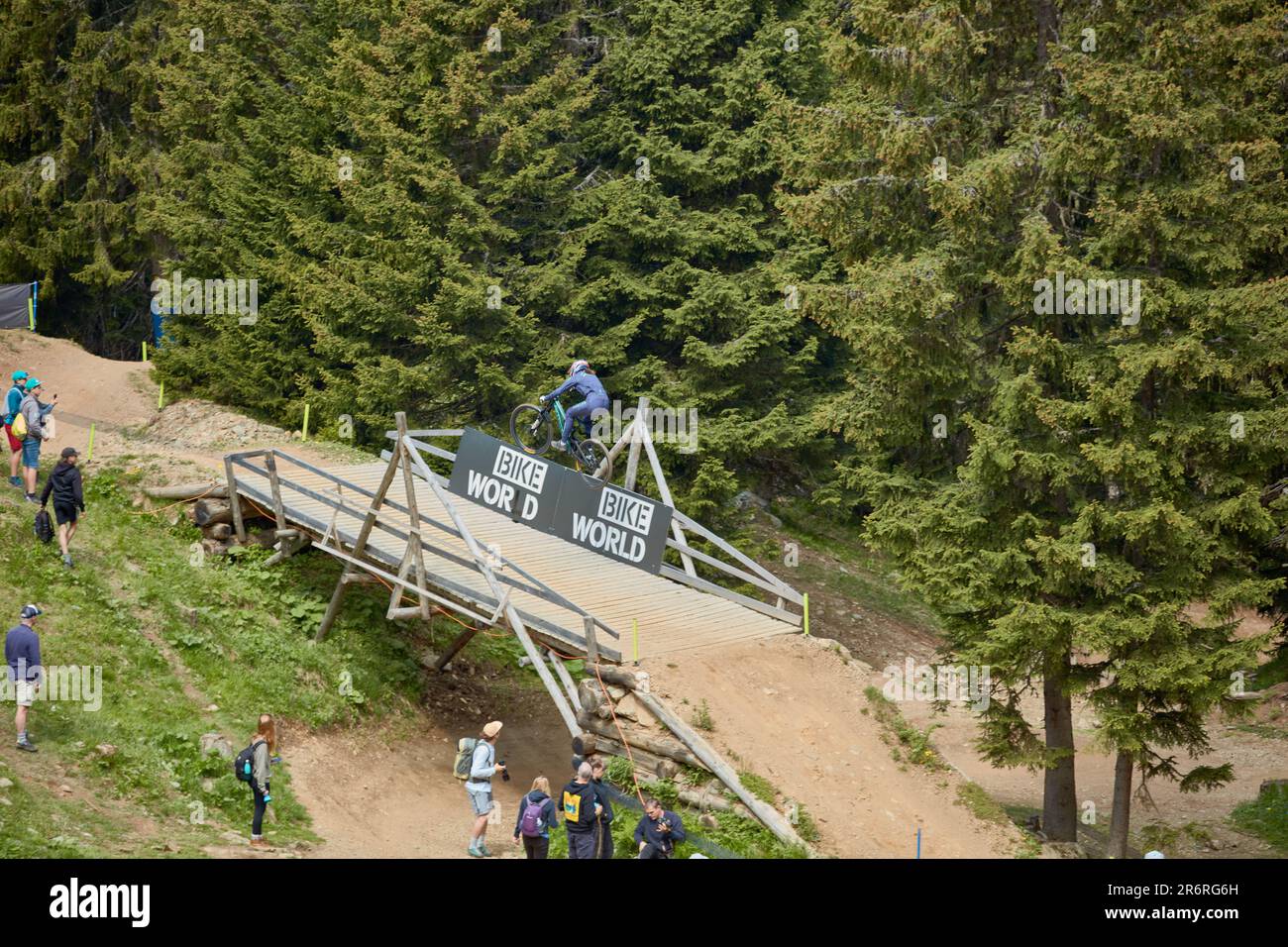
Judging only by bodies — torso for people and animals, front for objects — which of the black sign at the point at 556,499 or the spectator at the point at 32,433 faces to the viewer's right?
the spectator

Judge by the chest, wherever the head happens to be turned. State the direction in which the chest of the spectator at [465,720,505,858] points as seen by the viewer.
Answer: to the viewer's right

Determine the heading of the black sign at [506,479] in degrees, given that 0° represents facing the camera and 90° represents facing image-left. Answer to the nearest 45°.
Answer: approximately 0°

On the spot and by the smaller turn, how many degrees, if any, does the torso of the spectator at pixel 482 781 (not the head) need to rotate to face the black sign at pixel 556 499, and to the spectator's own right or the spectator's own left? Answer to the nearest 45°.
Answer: approximately 90° to the spectator's own left

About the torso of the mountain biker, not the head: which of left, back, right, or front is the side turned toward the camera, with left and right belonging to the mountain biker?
left

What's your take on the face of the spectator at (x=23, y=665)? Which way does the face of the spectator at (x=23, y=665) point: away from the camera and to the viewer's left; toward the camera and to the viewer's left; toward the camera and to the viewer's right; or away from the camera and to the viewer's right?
away from the camera and to the viewer's right

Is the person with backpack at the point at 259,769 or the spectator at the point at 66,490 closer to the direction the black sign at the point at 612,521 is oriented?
the person with backpack

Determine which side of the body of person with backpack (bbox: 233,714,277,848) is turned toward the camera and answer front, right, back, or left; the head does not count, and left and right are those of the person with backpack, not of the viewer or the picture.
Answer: right
